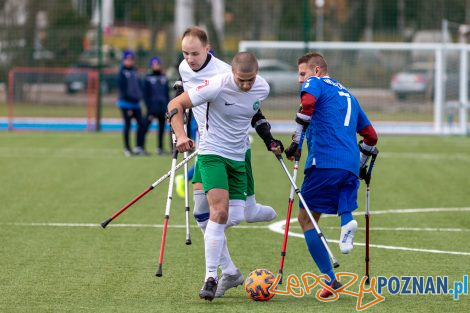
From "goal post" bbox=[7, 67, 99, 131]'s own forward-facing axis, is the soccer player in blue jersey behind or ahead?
ahead

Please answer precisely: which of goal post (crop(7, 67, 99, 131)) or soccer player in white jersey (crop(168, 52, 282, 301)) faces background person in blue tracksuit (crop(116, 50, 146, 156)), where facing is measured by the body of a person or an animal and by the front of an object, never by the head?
the goal post

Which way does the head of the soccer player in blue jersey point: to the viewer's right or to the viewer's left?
to the viewer's left

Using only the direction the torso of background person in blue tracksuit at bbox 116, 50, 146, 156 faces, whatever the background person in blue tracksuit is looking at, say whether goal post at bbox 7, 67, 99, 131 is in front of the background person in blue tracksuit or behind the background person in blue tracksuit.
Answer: behind

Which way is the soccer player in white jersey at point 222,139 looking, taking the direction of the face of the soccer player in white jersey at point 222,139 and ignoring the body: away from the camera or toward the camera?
toward the camera

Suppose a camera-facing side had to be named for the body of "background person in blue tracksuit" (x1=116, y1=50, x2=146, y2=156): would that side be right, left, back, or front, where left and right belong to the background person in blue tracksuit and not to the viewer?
front

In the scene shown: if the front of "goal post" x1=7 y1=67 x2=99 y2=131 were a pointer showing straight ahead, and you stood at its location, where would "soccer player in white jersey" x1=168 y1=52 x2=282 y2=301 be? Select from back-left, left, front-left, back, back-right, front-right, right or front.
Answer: front

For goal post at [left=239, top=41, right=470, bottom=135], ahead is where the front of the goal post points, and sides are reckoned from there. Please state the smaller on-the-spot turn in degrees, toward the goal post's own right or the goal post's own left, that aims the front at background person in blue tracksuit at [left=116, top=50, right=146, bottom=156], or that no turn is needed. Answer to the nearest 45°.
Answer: approximately 45° to the goal post's own right

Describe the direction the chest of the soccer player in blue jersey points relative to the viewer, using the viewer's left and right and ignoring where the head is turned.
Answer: facing away from the viewer and to the left of the viewer

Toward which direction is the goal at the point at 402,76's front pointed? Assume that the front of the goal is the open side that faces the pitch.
toward the camera

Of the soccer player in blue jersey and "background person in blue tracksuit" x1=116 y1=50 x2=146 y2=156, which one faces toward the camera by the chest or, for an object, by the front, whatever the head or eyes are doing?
the background person in blue tracksuit

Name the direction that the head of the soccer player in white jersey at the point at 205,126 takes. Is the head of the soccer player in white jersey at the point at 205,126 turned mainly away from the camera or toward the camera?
toward the camera

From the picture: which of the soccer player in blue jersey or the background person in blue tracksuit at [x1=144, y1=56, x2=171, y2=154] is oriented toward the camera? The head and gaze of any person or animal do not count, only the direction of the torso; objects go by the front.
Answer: the background person in blue tracksuit
